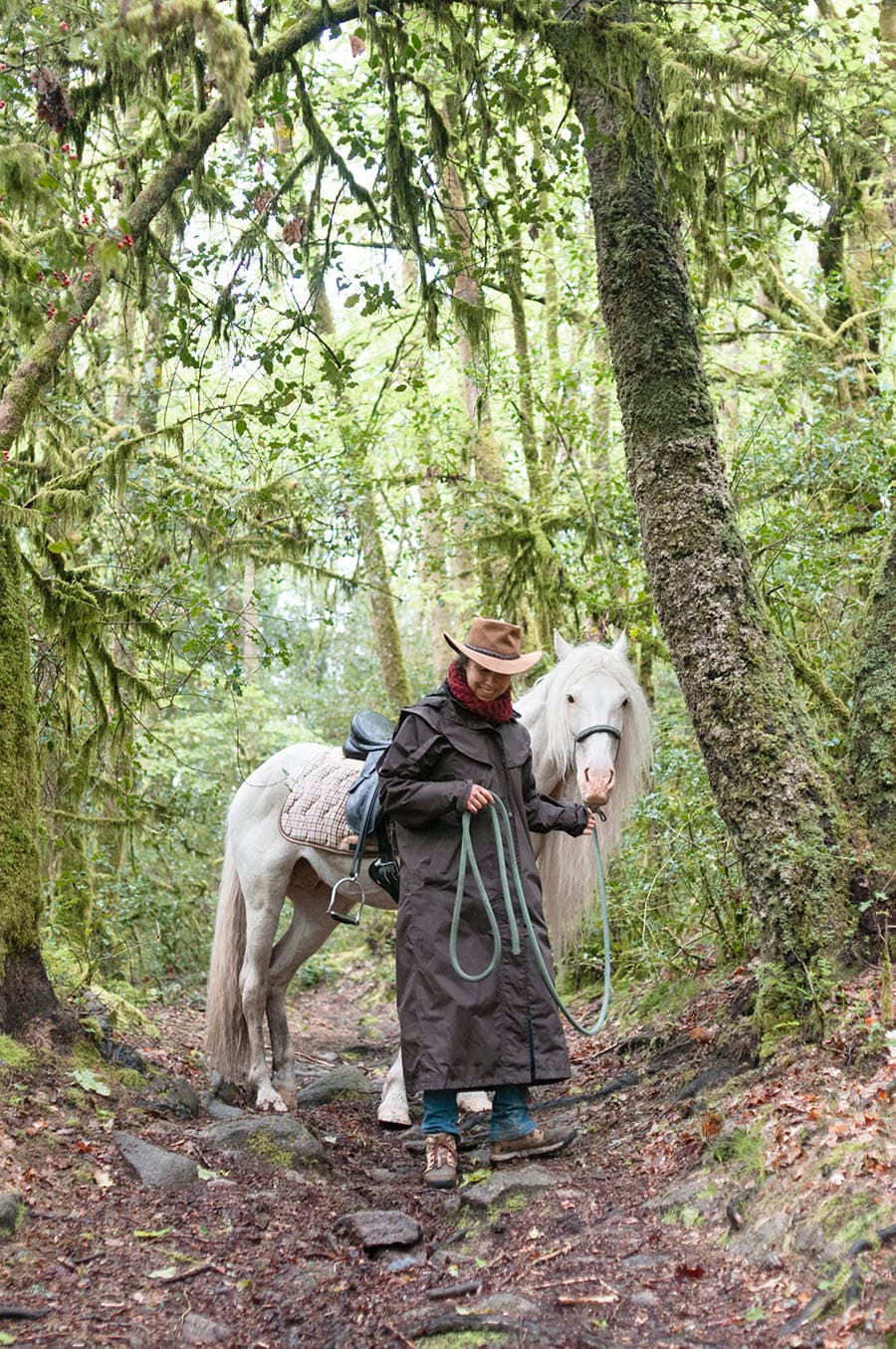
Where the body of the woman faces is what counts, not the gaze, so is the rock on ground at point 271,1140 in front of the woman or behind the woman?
behind

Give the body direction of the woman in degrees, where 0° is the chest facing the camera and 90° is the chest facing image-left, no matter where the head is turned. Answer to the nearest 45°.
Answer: approximately 315°

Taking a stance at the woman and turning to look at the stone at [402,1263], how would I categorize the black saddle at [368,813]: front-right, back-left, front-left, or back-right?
back-right

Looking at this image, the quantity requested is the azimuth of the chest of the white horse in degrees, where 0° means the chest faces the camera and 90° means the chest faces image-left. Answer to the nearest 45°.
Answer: approximately 315°

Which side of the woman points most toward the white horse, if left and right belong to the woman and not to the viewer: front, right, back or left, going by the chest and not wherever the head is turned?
back

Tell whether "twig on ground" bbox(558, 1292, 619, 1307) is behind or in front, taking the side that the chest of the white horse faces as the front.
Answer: in front

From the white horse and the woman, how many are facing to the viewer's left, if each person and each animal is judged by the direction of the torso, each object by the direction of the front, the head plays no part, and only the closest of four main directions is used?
0
